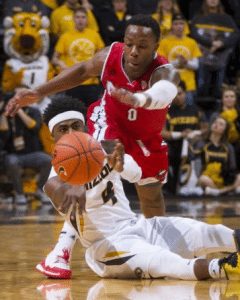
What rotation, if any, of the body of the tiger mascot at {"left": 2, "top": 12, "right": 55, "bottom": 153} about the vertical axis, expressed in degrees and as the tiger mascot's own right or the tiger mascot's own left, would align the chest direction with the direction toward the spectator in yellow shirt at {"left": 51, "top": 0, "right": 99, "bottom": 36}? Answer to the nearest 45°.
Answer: approximately 135° to the tiger mascot's own left

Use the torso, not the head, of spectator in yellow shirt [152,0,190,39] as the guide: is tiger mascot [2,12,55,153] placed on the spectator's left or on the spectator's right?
on the spectator's right

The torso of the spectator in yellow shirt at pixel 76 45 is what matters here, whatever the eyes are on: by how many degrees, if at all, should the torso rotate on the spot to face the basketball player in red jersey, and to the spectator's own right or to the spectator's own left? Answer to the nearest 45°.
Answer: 0° — they already face them

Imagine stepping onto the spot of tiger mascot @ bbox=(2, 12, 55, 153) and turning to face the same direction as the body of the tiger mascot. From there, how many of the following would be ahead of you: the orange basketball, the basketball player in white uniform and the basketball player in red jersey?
3

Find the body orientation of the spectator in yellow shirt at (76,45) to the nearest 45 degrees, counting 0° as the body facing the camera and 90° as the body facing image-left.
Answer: approximately 0°

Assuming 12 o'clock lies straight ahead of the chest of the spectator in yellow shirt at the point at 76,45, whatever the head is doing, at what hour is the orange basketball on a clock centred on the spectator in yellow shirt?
The orange basketball is roughly at 12 o'clock from the spectator in yellow shirt.

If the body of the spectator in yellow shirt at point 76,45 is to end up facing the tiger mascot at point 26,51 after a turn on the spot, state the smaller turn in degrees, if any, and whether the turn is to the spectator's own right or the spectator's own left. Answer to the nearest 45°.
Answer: approximately 90° to the spectator's own right
